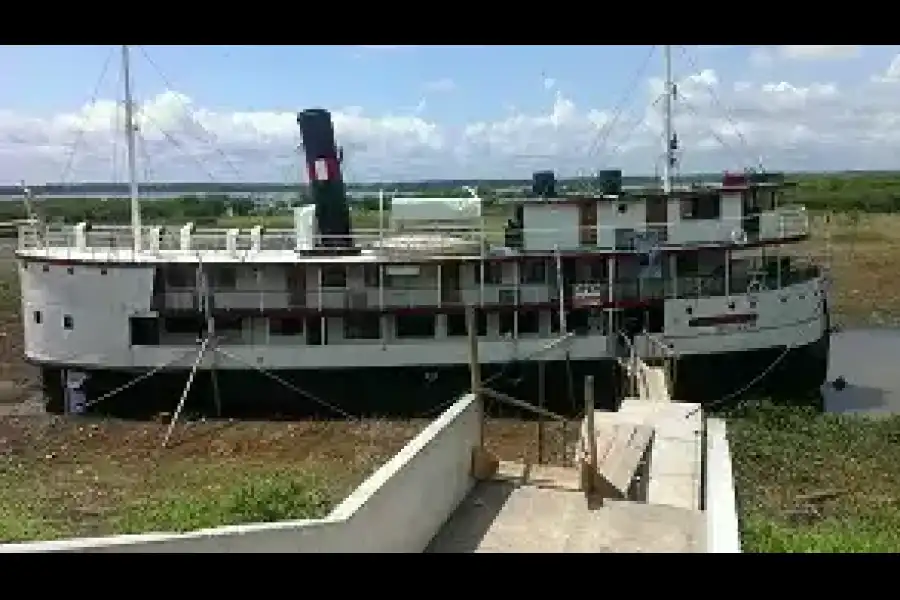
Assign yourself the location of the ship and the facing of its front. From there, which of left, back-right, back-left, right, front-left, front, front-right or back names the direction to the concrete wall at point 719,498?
right

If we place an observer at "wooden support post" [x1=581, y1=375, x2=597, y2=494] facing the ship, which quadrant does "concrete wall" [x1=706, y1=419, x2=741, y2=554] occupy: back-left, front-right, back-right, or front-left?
back-right

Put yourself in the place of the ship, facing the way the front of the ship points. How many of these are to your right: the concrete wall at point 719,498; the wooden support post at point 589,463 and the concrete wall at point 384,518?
3

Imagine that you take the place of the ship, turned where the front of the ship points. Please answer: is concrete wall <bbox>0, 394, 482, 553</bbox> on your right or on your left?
on your right

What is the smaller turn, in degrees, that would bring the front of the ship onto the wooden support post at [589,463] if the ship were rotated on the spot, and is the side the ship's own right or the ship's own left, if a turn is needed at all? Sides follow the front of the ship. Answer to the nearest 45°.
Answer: approximately 90° to the ship's own right

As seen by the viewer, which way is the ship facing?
to the viewer's right
